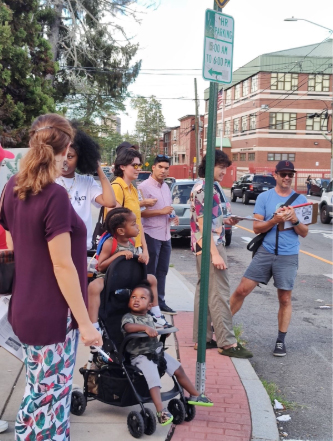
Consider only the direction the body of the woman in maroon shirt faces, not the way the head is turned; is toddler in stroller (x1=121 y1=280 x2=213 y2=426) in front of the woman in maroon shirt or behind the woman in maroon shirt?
in front

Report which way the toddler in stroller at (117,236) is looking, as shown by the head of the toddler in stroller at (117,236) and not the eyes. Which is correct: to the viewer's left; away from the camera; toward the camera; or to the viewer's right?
to the viewer's right

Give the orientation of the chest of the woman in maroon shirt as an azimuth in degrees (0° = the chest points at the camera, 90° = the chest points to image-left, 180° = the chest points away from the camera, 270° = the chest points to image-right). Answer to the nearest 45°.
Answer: approximately 225°

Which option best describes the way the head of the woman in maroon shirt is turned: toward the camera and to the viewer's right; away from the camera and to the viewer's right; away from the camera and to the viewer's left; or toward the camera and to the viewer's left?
away from the camera and to the viewer's right

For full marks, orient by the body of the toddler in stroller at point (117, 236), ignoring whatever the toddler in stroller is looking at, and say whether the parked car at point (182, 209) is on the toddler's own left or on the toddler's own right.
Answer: on the toddler's own left

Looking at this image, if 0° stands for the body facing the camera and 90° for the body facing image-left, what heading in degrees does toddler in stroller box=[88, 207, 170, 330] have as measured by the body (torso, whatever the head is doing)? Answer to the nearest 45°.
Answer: approximately 315°
